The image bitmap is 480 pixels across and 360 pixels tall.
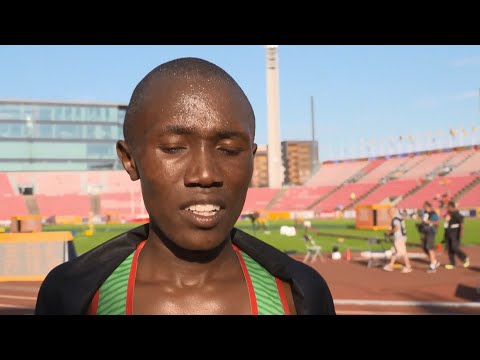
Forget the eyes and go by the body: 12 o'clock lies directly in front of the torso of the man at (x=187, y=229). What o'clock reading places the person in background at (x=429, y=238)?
The person in background is roughly at 7 o'clock from the man.

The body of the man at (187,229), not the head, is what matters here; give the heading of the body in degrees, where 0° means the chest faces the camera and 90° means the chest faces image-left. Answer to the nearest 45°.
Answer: approximately 0°

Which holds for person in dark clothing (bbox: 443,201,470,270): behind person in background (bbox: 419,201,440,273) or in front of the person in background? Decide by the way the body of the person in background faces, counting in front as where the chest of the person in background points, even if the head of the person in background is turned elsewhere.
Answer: behind

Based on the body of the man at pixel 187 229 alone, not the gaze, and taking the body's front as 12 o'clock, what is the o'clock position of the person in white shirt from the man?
The person in white shirt is roughly at 7 o'clock from the man.
